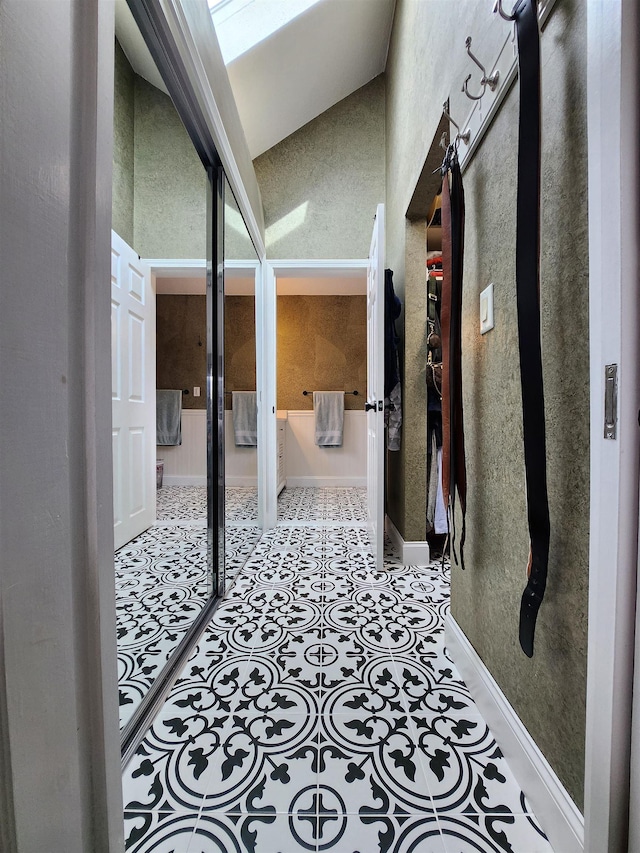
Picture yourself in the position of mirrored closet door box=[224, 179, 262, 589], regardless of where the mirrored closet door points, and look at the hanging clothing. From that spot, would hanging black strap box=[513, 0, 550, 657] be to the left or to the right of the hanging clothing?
right

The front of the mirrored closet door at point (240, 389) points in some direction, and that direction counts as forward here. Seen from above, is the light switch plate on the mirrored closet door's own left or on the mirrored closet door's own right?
on the mirrored closet door's own right

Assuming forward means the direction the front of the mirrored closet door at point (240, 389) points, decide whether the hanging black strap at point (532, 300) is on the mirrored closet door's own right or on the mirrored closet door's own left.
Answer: on the mirrored closet door's own right

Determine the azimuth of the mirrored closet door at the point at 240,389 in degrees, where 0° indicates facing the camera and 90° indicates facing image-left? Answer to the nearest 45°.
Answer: approximately 270°

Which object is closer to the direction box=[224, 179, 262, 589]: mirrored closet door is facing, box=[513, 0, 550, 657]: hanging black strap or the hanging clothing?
the hanging clothing

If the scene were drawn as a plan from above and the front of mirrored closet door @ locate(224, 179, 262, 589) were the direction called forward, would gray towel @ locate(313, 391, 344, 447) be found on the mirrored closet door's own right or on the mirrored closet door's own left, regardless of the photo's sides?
on the mirrored closet door's own left
